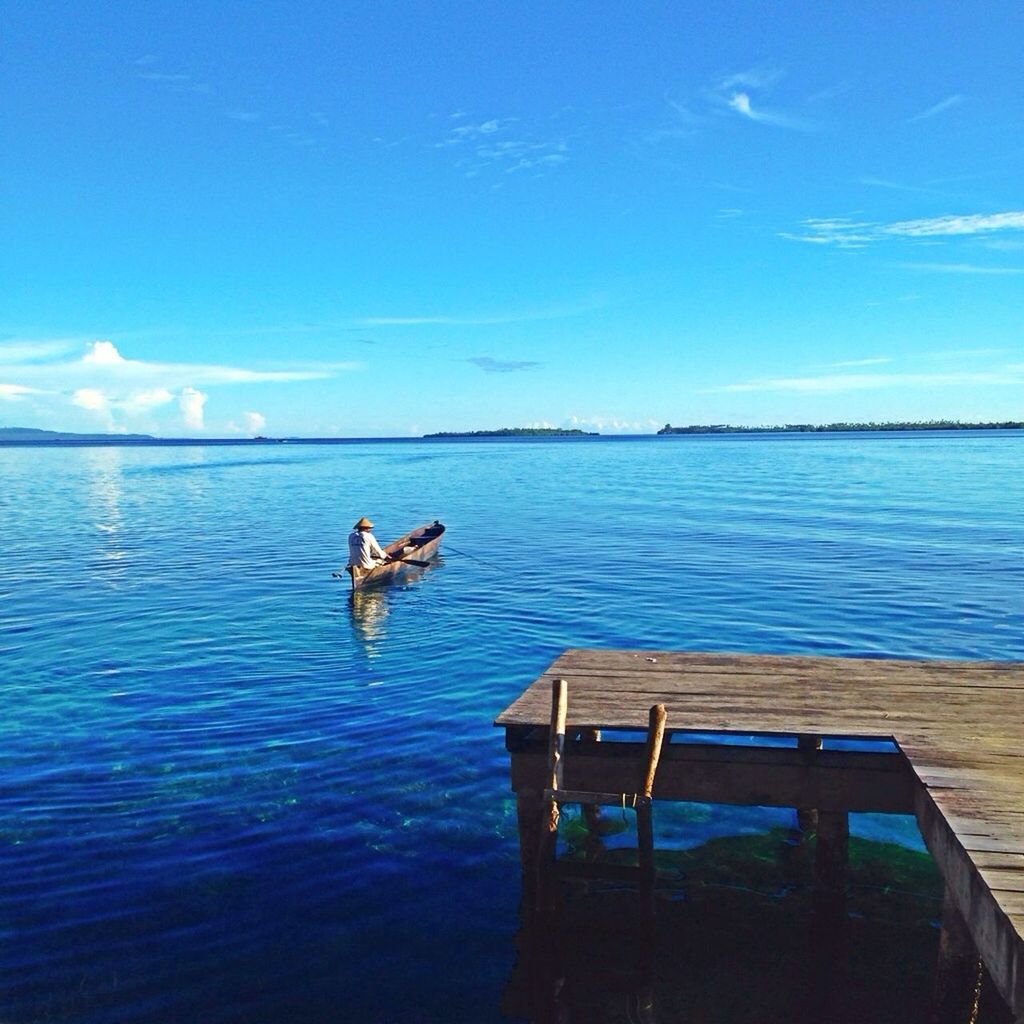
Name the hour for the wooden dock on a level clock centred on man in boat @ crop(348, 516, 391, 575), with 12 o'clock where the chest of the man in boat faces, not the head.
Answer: The wooden dock is roughly at 4 o'clock from the man in boat.

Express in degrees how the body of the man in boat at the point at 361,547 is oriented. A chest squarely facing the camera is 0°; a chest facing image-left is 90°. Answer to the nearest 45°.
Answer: approximately 225°
